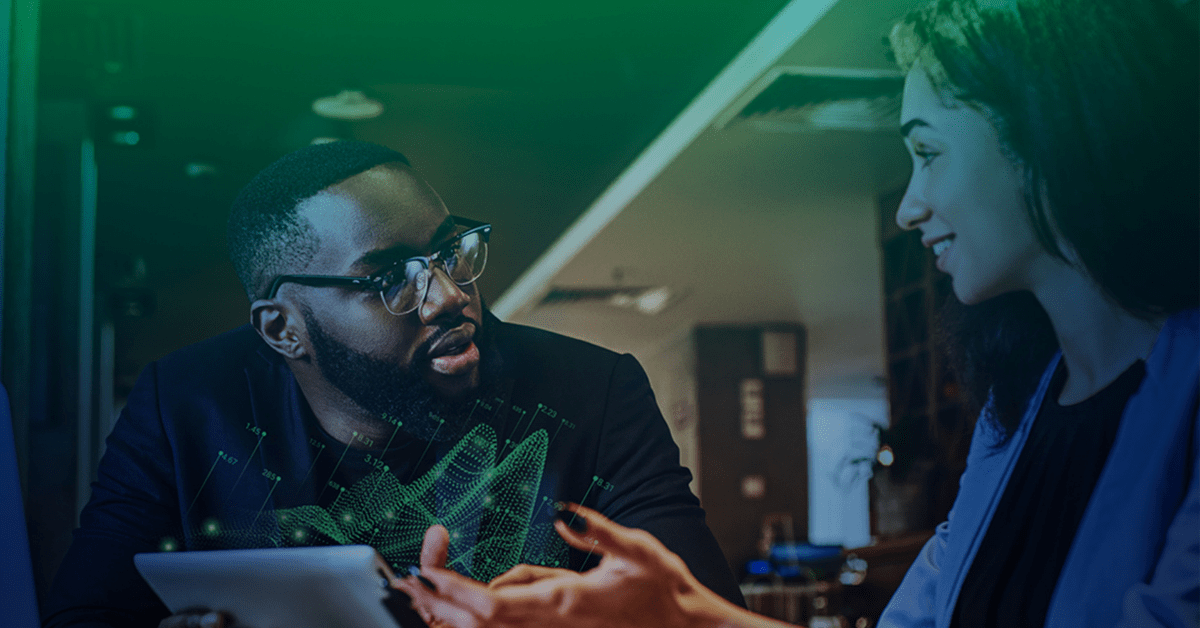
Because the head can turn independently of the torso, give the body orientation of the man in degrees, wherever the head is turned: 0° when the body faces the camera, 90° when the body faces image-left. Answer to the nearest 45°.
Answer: approximately 0°

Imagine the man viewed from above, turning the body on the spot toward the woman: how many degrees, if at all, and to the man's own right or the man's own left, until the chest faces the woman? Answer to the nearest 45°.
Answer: approximately 90° to the man's own left

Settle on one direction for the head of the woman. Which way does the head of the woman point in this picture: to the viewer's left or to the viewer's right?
to the viewer's left

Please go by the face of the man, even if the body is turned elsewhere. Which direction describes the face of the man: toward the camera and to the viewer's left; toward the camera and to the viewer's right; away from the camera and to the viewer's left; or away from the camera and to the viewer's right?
toward the camera and to the viewer's right
